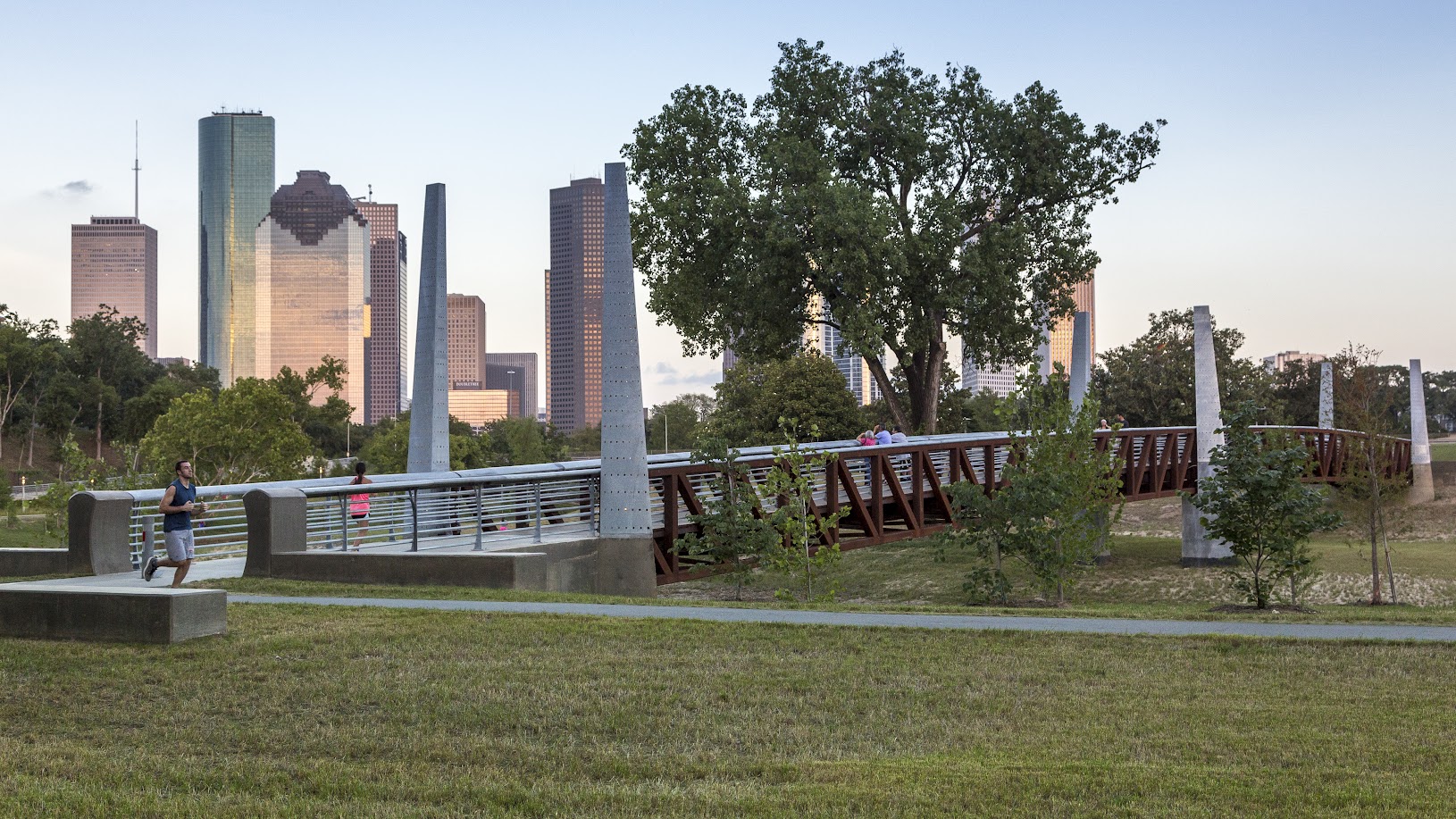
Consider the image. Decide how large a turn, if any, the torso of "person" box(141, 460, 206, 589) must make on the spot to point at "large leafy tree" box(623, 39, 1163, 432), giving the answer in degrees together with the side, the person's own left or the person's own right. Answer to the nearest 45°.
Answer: approximately 90° to the person's own left

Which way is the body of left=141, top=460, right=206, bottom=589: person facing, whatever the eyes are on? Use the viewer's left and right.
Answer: facing the viewer and to the right of the viewer

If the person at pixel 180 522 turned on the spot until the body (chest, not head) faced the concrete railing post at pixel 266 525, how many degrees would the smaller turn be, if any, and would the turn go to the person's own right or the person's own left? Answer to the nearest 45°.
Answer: approximately 90° to the person's own left

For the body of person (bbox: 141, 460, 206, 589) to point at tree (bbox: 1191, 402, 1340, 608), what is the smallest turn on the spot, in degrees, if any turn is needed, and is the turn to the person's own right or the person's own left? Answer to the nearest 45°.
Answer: approximately 45° to the person's own left

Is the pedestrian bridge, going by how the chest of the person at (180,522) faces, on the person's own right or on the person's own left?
on the person's own left

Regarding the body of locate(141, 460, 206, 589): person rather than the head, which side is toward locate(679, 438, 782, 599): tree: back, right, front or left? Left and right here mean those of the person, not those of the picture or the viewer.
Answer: front
